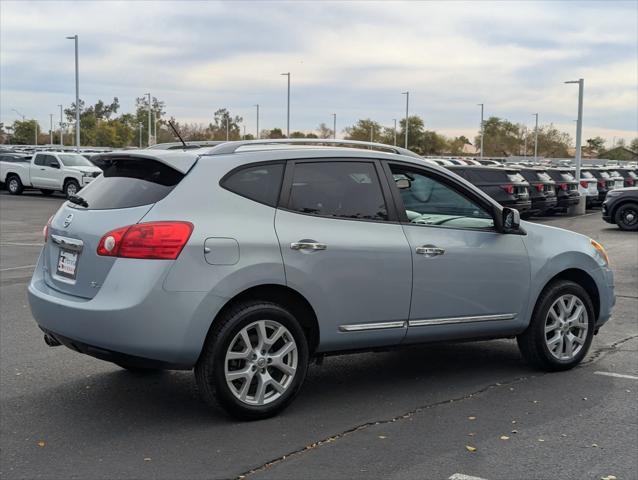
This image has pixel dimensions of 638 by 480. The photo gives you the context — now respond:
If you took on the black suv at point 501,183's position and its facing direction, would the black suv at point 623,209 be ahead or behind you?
behind

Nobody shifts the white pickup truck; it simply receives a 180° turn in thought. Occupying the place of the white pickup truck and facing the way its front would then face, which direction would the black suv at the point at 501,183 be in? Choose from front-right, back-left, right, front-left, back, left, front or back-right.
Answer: back

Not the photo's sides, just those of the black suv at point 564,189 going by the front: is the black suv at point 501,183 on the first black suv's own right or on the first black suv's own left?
on the first black suv's own left

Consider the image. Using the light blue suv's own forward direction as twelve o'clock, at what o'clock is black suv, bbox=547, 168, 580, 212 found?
The black suv is roughly at 11 o'clock from the light blue suv.

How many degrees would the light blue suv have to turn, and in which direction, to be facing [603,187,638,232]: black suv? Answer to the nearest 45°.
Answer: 0° — it already faces it

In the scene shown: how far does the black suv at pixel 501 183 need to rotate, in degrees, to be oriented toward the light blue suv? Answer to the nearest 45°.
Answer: approximately 135° to its left

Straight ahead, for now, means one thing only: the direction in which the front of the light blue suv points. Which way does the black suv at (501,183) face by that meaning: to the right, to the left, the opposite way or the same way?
to the left

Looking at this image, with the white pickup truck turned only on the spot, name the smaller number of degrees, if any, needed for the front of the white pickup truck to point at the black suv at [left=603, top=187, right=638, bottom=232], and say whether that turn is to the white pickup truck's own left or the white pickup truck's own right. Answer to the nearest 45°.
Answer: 0° — it already faces it

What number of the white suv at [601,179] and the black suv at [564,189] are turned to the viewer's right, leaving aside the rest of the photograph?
0

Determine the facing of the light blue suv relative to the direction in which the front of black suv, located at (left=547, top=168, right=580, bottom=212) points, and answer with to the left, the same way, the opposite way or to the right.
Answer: to the right

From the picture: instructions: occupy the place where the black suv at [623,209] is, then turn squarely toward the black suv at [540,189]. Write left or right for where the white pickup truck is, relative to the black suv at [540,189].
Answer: left

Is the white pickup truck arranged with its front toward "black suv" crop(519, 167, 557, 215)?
yes

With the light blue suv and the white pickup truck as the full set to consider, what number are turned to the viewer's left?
0

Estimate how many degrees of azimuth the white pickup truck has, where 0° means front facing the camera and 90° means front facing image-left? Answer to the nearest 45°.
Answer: approximately 315°
